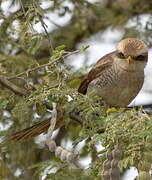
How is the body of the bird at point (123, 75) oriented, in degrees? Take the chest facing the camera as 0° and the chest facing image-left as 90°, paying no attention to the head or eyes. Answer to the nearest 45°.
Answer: approximately 315°
